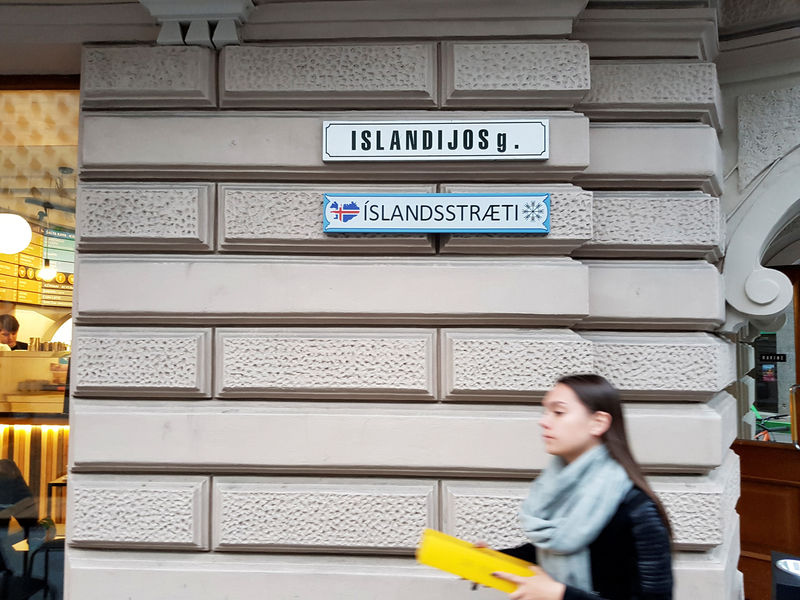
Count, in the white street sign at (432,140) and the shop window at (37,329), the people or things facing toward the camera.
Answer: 2

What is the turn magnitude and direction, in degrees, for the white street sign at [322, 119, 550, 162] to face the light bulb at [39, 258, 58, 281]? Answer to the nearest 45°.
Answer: approximately 90° to its right

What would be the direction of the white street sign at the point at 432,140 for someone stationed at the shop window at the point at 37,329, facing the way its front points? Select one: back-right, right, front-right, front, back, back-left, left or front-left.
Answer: front-left

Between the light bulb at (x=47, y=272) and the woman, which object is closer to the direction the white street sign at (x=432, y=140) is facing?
the woman

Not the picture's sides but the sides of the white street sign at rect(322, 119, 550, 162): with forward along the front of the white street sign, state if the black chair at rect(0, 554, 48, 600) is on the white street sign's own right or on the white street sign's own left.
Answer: on the white street sign's own right

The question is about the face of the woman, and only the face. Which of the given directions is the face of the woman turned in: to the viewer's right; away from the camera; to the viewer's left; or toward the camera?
to the viewer's left

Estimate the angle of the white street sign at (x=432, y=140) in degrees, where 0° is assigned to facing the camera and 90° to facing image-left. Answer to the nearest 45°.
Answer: approximately 0°

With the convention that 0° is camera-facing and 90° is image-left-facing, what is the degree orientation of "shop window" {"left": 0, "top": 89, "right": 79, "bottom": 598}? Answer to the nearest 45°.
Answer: approximately 0°
